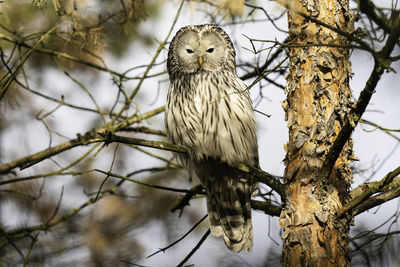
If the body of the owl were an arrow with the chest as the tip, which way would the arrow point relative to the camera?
toward the camera

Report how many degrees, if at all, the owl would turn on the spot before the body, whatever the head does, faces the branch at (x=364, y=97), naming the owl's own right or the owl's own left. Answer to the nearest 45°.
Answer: approximately 45° to the owl's own left
